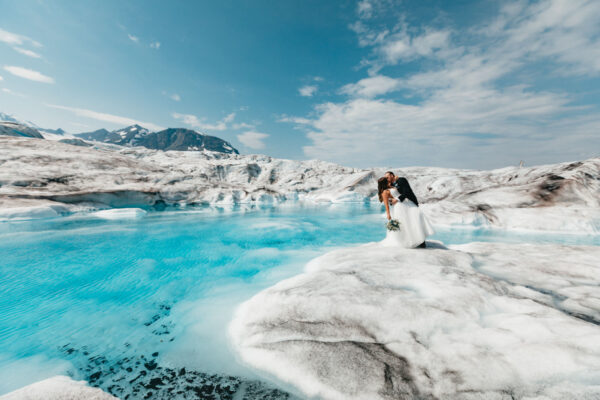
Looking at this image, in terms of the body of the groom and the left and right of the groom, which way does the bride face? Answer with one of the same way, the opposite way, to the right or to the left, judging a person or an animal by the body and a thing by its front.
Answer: the opposite way

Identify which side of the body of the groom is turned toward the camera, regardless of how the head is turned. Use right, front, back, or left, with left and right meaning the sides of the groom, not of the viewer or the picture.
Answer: left

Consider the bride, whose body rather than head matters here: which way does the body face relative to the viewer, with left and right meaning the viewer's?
facing to the right of the viewer
